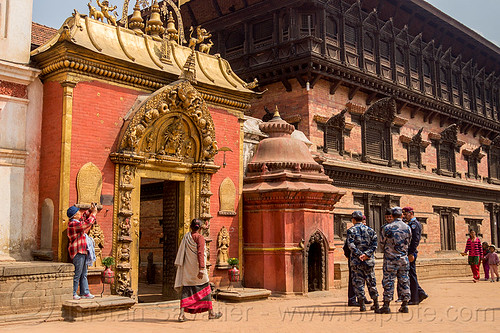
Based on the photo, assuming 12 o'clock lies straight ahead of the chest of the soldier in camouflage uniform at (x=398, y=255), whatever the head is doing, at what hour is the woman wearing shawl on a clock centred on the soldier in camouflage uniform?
The woman wearing shawl is roughly at 8 o'clock from the soldier in camouflage uniform.

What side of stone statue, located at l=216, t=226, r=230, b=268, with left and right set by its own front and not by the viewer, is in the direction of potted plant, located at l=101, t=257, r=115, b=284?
right

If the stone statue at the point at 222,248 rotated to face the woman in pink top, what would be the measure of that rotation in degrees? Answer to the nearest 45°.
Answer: approximately 90° to its left

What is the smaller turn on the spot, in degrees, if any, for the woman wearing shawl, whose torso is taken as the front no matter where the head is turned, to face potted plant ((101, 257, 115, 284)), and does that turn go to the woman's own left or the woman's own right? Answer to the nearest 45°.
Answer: approximately 90° to the woman's own left

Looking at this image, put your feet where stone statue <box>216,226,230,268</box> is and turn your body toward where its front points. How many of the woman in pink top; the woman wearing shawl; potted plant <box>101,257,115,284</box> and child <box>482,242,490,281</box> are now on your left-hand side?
2

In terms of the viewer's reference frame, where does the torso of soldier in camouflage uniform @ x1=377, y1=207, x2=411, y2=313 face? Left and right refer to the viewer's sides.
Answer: facing away from the viewer

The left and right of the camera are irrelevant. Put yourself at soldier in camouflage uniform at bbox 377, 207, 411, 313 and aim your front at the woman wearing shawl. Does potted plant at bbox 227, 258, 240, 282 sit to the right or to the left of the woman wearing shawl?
right

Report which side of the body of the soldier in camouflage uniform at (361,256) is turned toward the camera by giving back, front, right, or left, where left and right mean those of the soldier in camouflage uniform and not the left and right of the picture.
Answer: back

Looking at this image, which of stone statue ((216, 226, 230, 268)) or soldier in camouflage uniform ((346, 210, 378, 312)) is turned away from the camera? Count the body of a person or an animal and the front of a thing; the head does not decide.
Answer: the soldier in camouflage uniform

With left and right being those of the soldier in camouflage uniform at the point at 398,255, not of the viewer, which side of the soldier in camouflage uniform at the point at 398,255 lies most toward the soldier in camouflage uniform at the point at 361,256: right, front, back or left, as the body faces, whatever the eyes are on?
left
